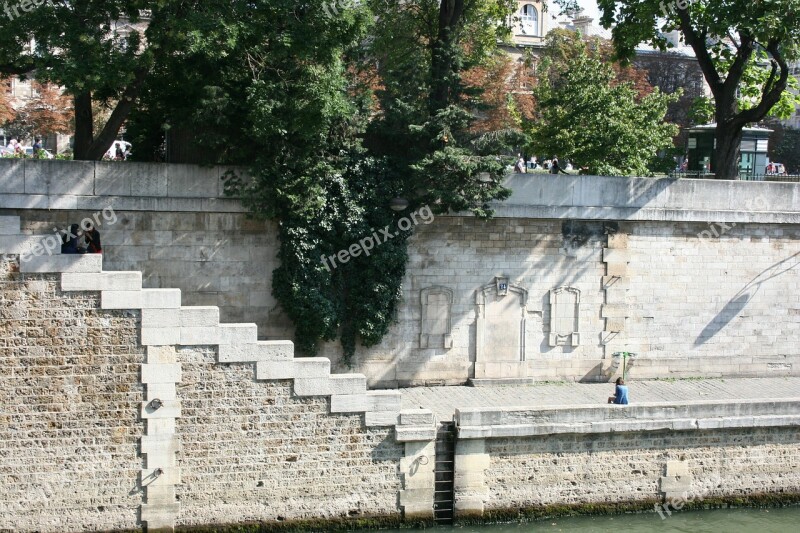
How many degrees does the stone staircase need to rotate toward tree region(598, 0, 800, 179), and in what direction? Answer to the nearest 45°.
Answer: approximately 45° to its left

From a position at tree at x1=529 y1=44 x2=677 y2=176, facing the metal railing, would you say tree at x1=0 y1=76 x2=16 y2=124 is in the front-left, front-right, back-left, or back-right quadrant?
back-left

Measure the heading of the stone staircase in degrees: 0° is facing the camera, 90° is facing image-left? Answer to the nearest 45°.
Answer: approximately 270°

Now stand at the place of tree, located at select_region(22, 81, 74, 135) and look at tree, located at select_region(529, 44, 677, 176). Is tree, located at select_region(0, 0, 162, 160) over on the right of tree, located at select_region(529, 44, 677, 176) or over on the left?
right

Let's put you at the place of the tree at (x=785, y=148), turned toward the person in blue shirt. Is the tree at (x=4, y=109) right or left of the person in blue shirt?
right

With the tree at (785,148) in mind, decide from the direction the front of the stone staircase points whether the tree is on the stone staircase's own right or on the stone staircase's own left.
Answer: on the stone staircase's own left

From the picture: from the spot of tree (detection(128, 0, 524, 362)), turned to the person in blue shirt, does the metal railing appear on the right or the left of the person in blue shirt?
left

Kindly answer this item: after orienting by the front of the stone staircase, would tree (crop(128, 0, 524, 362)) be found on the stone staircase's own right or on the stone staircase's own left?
on the stone staircase's own left

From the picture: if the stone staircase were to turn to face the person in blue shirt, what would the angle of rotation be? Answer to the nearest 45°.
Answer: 0° — it already faces them
